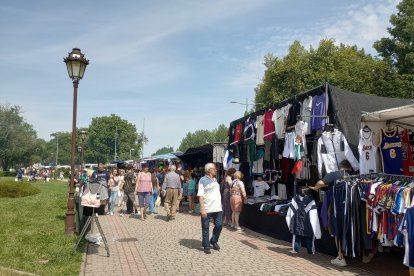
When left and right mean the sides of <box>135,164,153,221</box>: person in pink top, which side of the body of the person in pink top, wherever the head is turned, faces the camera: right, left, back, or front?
front

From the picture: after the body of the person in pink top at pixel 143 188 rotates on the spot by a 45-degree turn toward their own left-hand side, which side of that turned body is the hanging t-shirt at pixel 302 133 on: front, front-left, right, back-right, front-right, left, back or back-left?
front

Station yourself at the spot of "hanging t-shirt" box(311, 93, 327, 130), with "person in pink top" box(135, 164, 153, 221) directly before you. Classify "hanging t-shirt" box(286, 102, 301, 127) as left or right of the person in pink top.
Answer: right

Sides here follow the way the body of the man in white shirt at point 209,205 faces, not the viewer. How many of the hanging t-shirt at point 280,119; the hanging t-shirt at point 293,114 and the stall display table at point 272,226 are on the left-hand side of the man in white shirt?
3

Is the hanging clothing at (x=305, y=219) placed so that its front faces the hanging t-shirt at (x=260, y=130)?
no

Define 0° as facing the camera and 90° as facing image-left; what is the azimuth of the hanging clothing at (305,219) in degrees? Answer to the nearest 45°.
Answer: approximately 45°

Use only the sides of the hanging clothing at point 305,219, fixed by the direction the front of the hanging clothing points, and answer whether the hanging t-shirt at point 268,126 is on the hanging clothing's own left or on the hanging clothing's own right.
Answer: on the hanging clothing's own right

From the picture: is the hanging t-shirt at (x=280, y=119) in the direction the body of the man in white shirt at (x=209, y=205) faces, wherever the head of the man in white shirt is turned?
no

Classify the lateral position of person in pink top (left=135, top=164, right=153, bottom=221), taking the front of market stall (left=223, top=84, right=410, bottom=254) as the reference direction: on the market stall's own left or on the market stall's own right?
on the market stall's own right

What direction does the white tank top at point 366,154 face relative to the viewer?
toward the camera

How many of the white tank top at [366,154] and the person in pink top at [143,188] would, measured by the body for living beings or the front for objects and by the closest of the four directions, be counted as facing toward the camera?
2

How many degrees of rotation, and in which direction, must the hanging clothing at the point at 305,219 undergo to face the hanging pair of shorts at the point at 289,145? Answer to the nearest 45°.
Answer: approximately 135° to its right

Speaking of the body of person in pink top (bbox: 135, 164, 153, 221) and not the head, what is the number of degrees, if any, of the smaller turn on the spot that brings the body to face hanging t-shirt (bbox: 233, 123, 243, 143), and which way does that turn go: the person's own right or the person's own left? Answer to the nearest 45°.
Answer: approximately 90° to the person's own left

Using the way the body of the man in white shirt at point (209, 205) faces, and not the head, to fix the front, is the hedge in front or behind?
behind

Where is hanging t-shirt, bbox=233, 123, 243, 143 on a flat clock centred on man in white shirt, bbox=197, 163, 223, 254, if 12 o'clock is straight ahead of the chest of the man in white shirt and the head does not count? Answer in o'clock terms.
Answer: The hanging t-shirt is roughly at 8 o'clock from the man in white shirt.

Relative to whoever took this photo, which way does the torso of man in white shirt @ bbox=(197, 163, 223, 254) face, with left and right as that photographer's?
facing the viewer and to the right of the viewer

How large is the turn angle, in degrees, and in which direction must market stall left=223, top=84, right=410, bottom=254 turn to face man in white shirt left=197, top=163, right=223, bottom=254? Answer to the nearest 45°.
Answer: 0° — it already faces them

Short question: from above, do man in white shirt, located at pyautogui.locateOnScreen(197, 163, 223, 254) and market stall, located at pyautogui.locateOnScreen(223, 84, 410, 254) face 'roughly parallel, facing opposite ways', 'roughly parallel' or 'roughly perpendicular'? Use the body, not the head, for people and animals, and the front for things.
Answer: roughly perpendicular
